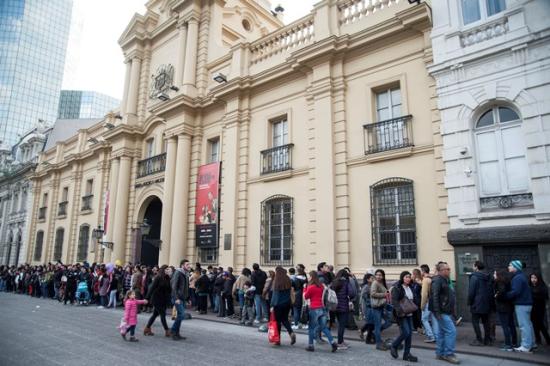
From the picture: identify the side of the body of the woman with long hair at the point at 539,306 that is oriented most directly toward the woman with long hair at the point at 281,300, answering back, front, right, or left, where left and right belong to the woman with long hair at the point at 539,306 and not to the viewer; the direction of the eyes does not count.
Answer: front

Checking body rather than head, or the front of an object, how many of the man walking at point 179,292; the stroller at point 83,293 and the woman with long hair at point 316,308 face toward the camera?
1

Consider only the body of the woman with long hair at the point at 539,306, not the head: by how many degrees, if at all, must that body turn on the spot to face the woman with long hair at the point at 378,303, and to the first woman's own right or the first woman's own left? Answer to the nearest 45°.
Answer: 0° — they already face them

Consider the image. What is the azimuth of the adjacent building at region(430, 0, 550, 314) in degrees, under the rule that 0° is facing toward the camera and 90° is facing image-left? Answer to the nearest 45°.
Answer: approximately 45°

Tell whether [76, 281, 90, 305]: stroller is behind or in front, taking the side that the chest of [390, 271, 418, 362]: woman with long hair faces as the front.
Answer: behind

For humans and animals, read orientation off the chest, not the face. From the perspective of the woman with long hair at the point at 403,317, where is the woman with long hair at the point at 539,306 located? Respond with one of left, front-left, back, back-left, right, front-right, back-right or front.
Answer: left

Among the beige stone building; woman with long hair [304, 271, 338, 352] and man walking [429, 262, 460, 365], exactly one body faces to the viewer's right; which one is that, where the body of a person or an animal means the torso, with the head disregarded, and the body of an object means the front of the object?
the man walking

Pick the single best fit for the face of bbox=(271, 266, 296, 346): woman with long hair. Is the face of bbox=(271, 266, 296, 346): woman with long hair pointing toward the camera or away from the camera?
away from the camera
